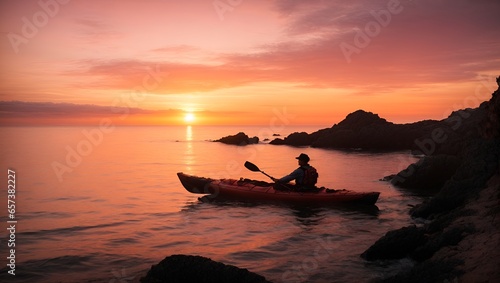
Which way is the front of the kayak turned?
to the viewer's left

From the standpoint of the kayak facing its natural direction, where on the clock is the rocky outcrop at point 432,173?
The rocky outcrop is roughly at 5 o'clock from the kayak.

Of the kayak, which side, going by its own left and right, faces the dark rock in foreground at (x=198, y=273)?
left
